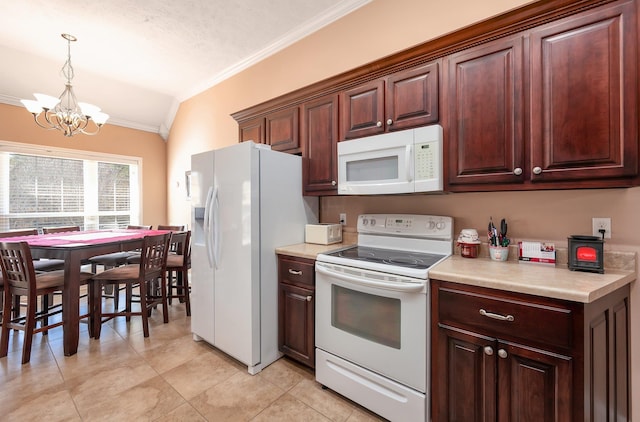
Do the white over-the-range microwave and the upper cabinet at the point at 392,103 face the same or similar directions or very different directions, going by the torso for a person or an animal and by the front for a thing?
same or similar directions

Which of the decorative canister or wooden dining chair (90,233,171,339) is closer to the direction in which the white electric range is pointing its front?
the wooden dining chair

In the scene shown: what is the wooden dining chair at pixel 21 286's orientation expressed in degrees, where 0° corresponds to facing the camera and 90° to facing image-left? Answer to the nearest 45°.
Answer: approximately 225°

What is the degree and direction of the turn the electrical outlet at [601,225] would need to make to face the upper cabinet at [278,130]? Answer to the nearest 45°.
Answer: approximately 90° to its right

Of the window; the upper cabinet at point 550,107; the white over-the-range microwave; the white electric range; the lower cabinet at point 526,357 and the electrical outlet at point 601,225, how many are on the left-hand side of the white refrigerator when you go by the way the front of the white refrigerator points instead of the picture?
5

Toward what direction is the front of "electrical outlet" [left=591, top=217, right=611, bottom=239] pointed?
toward the camera

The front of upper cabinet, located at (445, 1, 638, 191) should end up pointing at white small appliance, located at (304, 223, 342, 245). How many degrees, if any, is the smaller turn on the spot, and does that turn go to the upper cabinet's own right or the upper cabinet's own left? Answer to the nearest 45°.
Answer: approximately 45° to the upper cabinet's own right

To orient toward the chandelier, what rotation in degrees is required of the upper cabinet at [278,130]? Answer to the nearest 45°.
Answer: approximately 45° to its right

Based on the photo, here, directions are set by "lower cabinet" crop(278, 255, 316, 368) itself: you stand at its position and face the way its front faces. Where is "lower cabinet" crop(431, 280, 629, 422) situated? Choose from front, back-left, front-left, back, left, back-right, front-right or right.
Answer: left

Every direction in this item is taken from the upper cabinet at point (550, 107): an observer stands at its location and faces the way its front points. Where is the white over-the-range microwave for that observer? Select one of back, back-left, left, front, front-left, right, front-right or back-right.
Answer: front-right

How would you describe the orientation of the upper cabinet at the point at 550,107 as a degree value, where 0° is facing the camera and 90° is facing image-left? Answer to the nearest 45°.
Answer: approximately 45°

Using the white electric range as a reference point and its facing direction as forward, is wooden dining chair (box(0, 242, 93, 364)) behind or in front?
in front

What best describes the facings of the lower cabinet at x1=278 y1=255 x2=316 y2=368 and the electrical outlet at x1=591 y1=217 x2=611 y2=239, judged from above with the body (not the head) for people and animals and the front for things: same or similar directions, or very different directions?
same or similar directions

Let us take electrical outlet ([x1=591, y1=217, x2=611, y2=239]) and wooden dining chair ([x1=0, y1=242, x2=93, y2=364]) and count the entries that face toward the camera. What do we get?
1

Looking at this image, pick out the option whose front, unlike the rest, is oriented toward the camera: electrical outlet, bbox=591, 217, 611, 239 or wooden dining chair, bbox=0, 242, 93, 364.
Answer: the electrical outlet

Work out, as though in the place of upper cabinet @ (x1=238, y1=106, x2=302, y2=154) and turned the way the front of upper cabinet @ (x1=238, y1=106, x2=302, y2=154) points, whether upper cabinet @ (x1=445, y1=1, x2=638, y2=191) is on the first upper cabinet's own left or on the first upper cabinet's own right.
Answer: on the first upper cabinet's own left

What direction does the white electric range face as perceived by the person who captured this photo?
facing the viewer and to the left of the viewer
